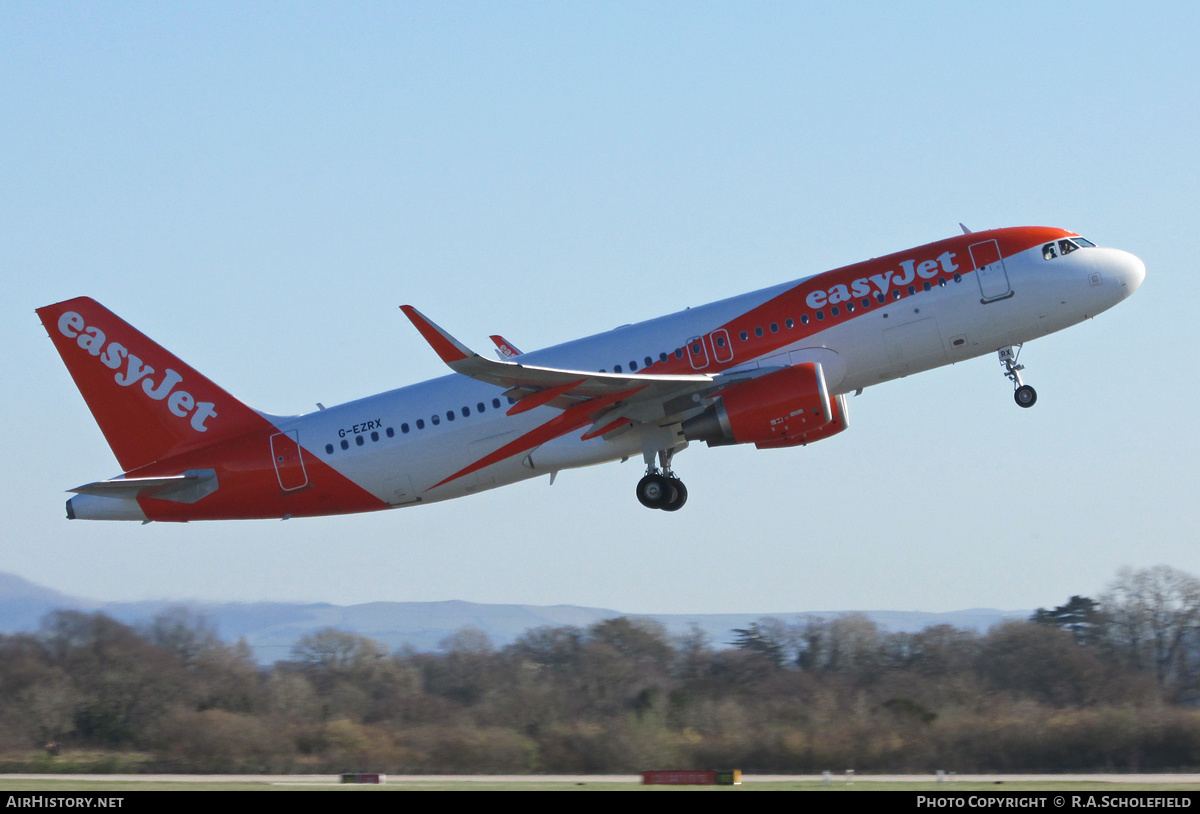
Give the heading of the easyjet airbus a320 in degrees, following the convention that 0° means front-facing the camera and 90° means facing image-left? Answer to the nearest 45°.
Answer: approximately 270°
